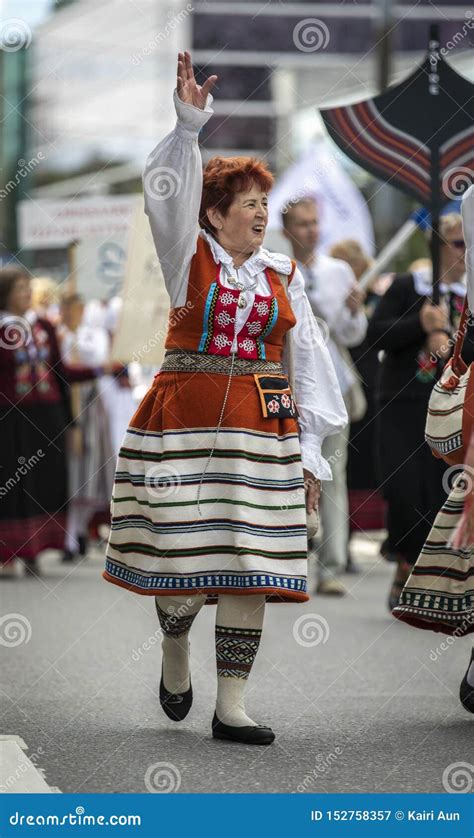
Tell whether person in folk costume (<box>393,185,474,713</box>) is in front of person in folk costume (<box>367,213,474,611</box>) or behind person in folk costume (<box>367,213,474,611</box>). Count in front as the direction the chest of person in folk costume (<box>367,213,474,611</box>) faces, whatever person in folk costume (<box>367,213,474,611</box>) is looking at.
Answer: in front

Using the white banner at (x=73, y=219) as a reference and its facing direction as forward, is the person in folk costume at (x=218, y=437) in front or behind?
in front

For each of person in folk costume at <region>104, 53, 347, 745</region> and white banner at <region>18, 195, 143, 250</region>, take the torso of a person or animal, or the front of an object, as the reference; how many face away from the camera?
0

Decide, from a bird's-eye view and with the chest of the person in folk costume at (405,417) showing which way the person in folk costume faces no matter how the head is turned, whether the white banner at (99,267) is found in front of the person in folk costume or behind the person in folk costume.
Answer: behind

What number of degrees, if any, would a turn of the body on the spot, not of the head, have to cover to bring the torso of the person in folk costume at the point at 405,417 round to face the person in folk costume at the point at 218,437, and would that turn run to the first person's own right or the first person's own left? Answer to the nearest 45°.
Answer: approximately 45° to the first person's own right
